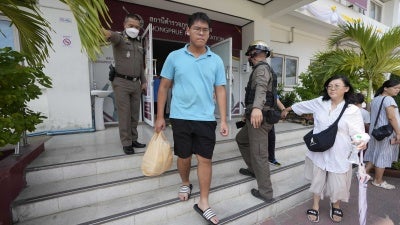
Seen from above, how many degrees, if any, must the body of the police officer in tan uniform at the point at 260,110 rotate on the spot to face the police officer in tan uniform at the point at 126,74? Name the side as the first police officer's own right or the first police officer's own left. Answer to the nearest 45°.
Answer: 0° — they already face them

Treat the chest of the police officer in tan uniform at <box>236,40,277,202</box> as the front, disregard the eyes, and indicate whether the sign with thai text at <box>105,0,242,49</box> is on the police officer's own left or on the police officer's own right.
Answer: on the police officer's own right

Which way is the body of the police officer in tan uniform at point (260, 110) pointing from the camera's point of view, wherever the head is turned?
to the viewer's left

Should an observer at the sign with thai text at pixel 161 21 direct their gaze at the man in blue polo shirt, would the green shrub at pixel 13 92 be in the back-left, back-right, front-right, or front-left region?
front-right

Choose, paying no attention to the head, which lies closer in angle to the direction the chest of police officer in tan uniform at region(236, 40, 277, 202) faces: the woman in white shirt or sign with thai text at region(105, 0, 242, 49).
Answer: the sign with thai text

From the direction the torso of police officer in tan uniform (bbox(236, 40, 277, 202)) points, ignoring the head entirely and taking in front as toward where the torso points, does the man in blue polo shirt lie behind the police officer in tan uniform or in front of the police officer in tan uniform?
in front

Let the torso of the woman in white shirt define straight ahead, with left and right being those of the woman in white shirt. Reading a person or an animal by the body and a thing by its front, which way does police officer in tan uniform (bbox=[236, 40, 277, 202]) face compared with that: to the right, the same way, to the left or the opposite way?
to the right

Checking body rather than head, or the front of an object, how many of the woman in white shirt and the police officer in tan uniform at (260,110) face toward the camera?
1

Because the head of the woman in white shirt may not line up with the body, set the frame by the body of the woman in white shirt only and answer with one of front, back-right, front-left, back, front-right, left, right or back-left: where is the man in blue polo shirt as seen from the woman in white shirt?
front-right

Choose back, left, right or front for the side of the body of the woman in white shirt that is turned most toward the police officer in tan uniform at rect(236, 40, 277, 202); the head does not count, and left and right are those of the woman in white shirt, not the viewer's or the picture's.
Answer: right

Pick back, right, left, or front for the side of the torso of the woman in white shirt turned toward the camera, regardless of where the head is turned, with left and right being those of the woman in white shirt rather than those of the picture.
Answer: front
